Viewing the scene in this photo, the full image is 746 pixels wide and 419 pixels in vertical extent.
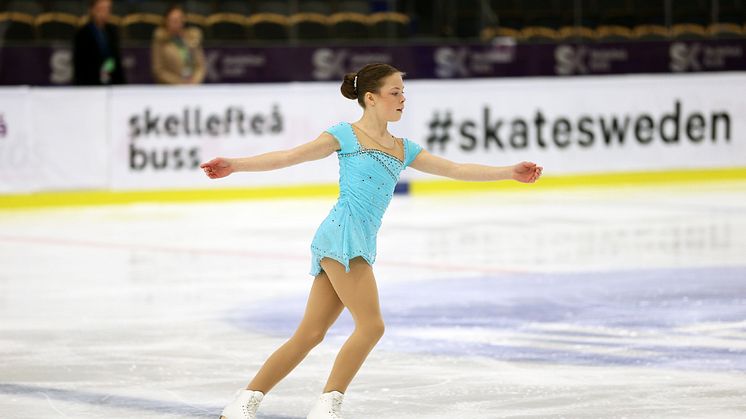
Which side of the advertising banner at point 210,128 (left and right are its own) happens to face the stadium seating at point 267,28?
back

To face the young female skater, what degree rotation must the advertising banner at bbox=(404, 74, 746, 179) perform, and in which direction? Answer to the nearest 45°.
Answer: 0° — it already faces them

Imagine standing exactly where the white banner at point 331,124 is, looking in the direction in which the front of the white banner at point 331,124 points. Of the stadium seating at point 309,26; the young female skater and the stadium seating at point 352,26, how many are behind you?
2

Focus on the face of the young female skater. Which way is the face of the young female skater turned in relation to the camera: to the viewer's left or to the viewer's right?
to the viewer's right
